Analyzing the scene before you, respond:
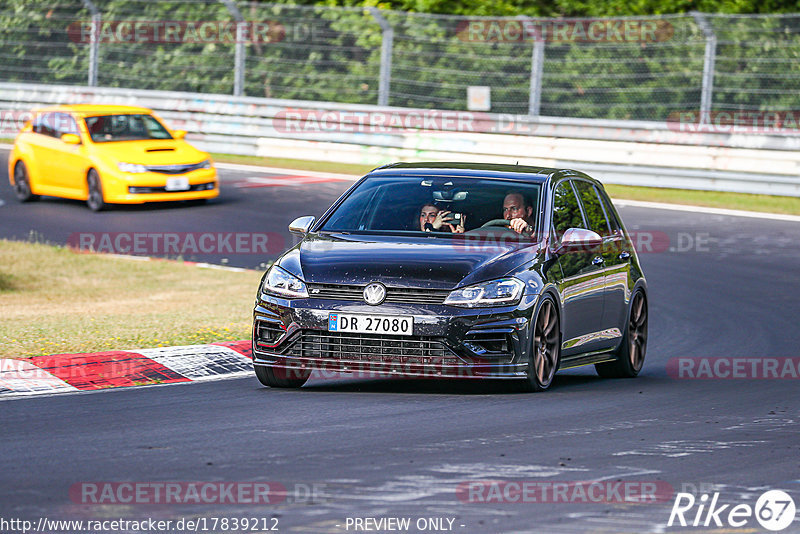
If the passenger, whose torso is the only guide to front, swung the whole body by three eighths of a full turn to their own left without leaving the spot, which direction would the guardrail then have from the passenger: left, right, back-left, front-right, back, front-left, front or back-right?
left

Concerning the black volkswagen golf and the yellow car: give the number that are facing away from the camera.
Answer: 0

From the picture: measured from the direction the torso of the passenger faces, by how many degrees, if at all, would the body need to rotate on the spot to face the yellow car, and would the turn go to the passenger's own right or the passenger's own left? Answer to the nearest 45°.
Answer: approximately 90° to the passenger's own right

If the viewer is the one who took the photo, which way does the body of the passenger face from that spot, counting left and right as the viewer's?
facing the viewer and to the left of the viewer

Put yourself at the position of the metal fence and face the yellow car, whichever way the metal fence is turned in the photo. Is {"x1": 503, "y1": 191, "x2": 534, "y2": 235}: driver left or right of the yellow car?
left

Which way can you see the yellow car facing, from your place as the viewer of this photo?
facing the viewer and to the right of the viewer

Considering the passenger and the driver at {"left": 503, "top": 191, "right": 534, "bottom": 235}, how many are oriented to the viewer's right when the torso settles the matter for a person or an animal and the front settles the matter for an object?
0

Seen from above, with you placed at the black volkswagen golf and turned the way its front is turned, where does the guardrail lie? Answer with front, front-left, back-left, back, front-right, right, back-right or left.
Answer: back-right

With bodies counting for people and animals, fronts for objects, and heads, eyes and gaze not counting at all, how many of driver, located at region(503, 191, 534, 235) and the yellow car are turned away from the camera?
0

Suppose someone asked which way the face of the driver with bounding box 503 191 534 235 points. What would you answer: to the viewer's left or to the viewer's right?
to the viewer's left

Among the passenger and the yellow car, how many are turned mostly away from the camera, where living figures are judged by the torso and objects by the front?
0

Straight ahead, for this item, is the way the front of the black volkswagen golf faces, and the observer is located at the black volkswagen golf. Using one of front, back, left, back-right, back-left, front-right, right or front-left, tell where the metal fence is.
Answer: back-right
